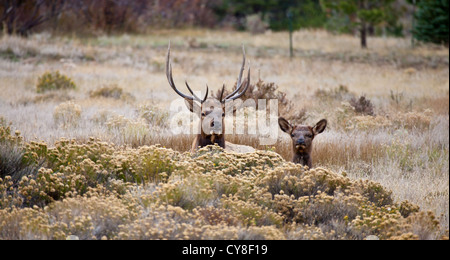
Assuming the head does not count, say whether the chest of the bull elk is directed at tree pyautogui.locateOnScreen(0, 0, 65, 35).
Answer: no

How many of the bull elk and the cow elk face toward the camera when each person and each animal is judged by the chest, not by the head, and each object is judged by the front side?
2

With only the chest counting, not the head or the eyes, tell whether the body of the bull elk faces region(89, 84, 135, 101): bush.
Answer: no

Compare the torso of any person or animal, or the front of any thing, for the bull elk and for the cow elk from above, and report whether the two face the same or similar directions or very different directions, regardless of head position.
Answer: same or similar directions

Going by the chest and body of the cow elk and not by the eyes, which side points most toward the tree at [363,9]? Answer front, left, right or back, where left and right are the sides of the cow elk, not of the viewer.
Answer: back

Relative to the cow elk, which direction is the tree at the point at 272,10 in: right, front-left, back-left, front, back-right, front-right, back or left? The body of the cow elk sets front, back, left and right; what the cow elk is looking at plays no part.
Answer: back

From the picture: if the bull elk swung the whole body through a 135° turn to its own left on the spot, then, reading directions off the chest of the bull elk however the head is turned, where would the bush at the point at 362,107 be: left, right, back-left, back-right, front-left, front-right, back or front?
front

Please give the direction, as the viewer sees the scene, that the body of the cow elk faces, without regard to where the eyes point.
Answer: toward the camera

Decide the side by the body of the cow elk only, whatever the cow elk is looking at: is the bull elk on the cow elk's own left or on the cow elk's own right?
on the cow elk's own right

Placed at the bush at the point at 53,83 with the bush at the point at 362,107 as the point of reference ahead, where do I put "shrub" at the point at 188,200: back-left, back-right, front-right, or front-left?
front-right

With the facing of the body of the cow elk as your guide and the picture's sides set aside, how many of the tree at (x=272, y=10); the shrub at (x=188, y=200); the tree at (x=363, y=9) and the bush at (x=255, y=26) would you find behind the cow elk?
3

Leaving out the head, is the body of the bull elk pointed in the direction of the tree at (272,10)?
no

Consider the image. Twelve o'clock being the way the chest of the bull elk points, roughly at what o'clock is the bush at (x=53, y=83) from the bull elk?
The bush is roughly at 5 o'clock from the bull elk.

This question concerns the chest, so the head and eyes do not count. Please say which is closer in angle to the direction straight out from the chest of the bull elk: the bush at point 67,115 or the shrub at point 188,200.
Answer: the shrub

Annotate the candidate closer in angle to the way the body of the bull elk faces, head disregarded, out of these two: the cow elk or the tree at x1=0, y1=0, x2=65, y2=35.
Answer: the cow elk

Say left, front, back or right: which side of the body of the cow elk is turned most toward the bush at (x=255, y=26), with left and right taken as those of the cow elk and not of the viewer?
back

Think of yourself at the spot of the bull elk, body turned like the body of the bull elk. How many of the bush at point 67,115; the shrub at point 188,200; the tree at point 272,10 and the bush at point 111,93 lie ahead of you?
1

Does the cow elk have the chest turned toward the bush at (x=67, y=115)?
no
